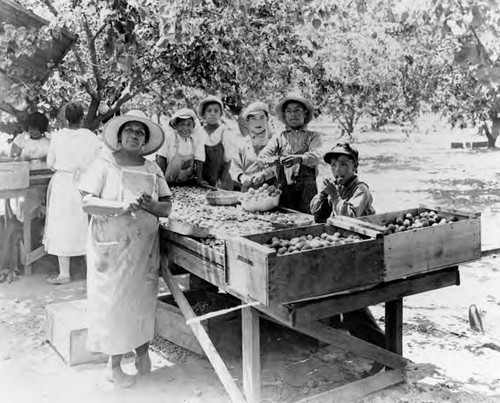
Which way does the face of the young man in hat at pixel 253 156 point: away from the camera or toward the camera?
toward the camera

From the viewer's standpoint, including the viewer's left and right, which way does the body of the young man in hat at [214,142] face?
facing the viewer

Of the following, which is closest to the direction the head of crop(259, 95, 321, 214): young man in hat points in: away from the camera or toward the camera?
toward the camera

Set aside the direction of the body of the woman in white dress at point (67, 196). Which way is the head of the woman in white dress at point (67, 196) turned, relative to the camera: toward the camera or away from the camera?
away from the camera

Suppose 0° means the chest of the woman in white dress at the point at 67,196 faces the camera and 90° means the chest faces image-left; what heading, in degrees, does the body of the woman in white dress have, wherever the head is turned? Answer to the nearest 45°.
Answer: approximately 135°

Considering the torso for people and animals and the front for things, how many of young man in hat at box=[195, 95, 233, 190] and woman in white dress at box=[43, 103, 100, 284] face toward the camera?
1

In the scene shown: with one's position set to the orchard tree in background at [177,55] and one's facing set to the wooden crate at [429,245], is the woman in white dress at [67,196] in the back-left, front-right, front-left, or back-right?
front-right

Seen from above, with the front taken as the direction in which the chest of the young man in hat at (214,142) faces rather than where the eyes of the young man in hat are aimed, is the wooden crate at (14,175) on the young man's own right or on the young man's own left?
on the young man's own right

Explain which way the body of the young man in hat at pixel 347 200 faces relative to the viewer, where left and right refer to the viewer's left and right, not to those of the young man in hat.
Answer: facing the viewer and to the left of the viewer

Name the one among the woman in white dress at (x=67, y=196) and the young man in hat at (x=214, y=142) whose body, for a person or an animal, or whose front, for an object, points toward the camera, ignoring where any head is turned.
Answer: the young man in hat

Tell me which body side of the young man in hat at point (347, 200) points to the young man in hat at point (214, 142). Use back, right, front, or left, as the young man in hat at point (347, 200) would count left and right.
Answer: right

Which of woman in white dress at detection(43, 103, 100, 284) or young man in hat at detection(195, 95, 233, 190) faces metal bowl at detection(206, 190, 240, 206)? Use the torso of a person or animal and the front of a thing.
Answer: the young man in hat

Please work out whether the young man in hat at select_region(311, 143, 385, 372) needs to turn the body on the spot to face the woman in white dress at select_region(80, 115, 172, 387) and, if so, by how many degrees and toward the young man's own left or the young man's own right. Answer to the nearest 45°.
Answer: approximately 45° to the young man's own right

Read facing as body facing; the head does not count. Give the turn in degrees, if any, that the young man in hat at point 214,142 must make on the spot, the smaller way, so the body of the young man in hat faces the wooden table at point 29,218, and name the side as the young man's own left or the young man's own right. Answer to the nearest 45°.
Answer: approximately 90° to the young man's own right

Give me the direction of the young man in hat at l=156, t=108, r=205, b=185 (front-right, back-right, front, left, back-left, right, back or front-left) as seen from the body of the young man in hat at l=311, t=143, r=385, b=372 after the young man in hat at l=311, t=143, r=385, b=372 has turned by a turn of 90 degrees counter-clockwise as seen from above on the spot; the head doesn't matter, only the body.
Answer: back

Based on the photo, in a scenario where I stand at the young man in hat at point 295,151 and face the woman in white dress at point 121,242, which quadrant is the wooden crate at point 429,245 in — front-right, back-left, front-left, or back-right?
front-left

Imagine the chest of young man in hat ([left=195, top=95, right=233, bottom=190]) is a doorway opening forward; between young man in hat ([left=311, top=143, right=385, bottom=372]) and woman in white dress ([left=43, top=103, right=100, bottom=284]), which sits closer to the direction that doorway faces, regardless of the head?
the young man in hat

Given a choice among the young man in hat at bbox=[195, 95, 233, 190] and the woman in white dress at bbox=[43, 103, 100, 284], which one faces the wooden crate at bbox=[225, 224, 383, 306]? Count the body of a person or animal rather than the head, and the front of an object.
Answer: the young man in hat
